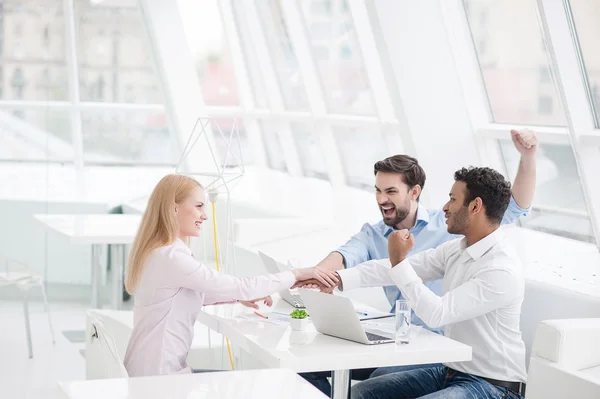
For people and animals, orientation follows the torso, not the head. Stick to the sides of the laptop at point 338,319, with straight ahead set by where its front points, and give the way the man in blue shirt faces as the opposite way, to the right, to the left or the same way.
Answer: the opposite way

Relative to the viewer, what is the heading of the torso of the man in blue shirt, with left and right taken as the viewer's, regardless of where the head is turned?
facing the viewer and to the left of the viewer

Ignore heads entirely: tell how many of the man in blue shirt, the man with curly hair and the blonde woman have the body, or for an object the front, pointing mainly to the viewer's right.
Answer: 1

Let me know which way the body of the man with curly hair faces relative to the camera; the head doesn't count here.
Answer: to the viewer's left

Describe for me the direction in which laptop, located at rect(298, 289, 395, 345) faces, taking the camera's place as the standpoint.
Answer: facing away from the viewer and to the right of the viewer

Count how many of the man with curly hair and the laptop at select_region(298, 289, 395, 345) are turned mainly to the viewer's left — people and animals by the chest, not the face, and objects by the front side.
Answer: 1

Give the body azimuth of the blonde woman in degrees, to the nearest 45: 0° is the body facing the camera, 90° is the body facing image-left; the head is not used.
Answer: approximately 270°

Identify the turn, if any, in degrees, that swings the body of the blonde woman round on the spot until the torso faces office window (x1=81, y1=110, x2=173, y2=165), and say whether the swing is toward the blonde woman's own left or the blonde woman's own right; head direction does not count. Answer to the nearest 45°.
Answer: approximately 90° to the blonde woman's own left
